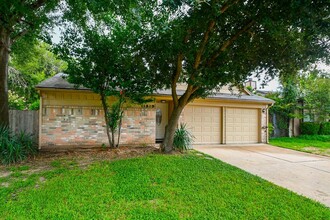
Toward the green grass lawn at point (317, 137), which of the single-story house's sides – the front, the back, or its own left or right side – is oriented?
left

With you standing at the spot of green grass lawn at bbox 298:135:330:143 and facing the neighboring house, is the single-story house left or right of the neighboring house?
left

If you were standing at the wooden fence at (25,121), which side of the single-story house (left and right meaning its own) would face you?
right

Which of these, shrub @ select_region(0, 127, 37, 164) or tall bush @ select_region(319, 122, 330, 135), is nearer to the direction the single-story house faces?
the shrub

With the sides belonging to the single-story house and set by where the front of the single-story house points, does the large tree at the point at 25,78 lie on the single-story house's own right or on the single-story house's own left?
on the single-story house's own right

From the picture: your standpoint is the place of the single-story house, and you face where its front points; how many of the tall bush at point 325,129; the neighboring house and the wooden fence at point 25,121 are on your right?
1

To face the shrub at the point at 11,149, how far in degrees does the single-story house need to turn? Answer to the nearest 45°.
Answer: approximately 45° to its right

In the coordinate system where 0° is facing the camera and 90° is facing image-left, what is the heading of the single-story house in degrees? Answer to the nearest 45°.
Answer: approximately 0°

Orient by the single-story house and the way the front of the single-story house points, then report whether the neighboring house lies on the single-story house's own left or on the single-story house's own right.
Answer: on the single-story house's own left

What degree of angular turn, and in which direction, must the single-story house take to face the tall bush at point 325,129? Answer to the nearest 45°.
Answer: approximately 90° to its left
